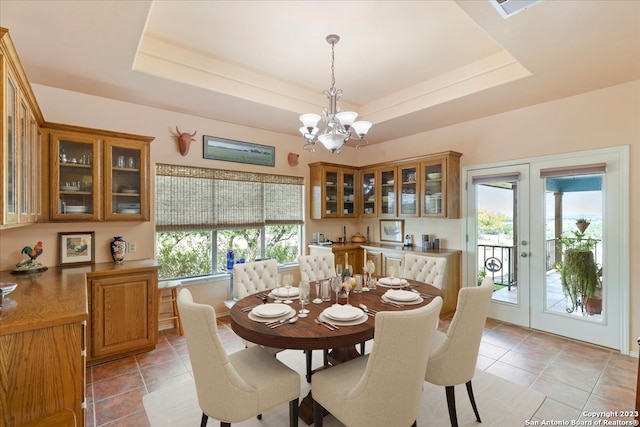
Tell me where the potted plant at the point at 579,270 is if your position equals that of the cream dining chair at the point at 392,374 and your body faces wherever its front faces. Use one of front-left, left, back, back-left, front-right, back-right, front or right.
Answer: right

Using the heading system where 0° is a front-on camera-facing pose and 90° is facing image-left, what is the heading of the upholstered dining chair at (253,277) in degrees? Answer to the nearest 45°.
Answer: approximately 315°

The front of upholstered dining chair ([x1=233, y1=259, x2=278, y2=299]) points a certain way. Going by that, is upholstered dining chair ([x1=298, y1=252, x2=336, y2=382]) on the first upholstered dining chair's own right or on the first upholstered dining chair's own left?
on the first upholstered dining chair's own left

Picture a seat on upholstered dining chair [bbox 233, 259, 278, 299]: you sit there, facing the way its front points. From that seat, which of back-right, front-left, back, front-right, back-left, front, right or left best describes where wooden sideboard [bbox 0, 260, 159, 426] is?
right

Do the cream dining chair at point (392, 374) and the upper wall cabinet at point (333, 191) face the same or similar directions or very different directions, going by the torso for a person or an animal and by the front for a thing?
very different directions

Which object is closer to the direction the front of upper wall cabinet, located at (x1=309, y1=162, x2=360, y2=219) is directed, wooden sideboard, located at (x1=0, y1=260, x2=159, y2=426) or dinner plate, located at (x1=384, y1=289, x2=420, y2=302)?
the dinner plate

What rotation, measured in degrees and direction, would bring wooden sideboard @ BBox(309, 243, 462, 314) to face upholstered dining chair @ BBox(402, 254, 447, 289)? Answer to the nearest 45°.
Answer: approximately 45° to its left

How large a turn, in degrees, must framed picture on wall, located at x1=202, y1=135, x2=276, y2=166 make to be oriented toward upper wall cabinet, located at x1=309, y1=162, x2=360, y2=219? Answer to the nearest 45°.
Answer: approximately 45° to its left

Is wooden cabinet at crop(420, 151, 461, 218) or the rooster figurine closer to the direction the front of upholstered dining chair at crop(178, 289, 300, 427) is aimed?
the wooden cabinet

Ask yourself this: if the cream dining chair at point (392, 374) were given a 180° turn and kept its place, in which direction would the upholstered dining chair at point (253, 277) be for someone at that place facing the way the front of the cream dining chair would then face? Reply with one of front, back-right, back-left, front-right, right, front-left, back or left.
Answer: back

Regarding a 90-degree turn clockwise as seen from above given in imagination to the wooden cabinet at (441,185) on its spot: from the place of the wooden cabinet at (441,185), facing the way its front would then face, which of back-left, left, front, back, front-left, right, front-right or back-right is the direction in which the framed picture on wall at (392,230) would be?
front

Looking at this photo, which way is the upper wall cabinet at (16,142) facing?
to the viewer's right

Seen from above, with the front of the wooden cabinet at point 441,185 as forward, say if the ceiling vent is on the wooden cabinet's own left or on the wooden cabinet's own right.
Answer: on the wooden cabinet's own left

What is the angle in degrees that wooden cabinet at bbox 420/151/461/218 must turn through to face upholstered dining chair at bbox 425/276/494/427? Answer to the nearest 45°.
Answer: approximately 45° to its left

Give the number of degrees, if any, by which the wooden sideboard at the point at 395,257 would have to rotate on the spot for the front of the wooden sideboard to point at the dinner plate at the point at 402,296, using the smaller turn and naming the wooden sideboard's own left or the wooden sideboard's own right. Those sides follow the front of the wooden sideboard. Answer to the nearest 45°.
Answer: approximately 45° to the wooden sideboard's own left

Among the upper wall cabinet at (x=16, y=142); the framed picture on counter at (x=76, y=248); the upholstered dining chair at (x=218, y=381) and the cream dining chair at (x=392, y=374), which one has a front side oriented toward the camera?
the framed picture on counter
